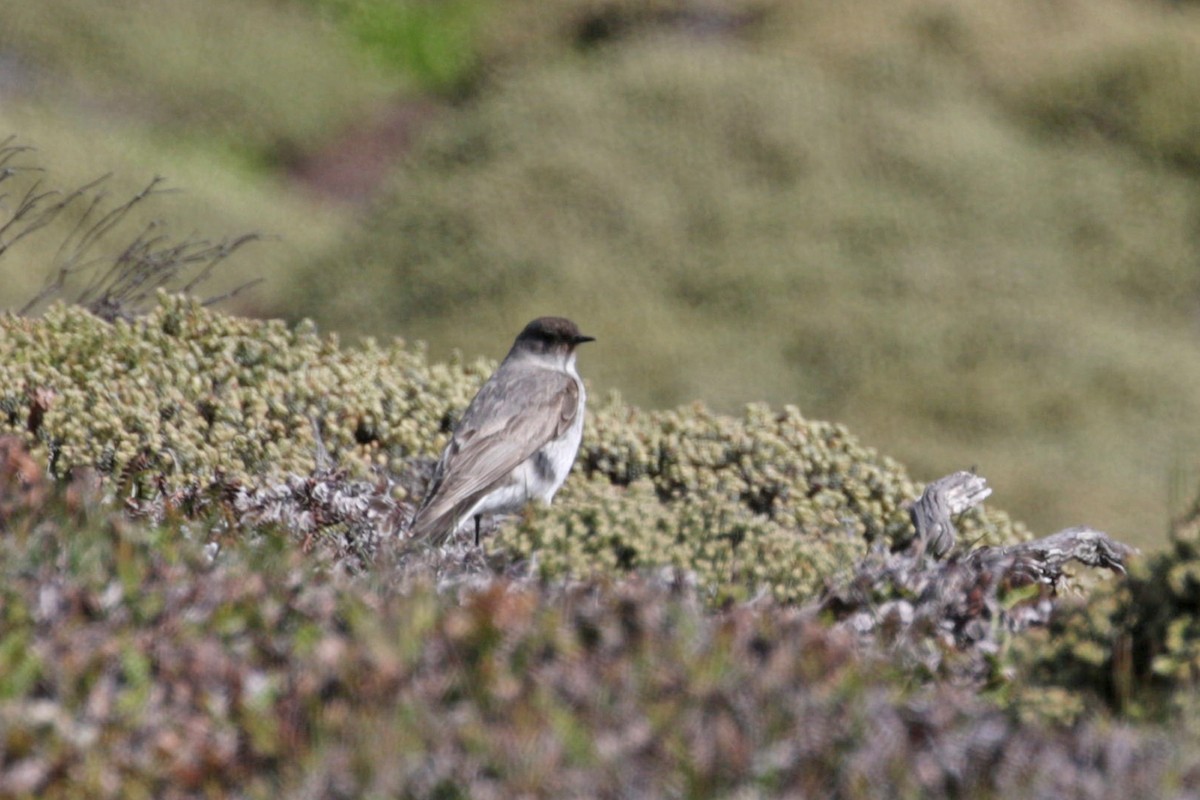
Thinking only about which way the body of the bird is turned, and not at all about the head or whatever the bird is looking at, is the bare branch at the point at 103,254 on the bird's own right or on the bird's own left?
on the bird's own left

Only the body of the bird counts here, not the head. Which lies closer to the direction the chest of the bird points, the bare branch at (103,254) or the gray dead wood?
the gray dead wood

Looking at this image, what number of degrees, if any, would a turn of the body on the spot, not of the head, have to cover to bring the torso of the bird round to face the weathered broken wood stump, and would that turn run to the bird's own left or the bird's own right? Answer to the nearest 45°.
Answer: approximately 45° to the bird's own right

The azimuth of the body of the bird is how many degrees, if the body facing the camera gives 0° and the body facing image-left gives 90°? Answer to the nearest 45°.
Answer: approximately 270°

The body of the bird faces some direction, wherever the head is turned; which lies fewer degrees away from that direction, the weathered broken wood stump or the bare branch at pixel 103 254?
the weathered broken wood stump

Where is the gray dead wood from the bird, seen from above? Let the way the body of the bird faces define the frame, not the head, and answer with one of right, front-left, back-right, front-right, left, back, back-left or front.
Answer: front-right
